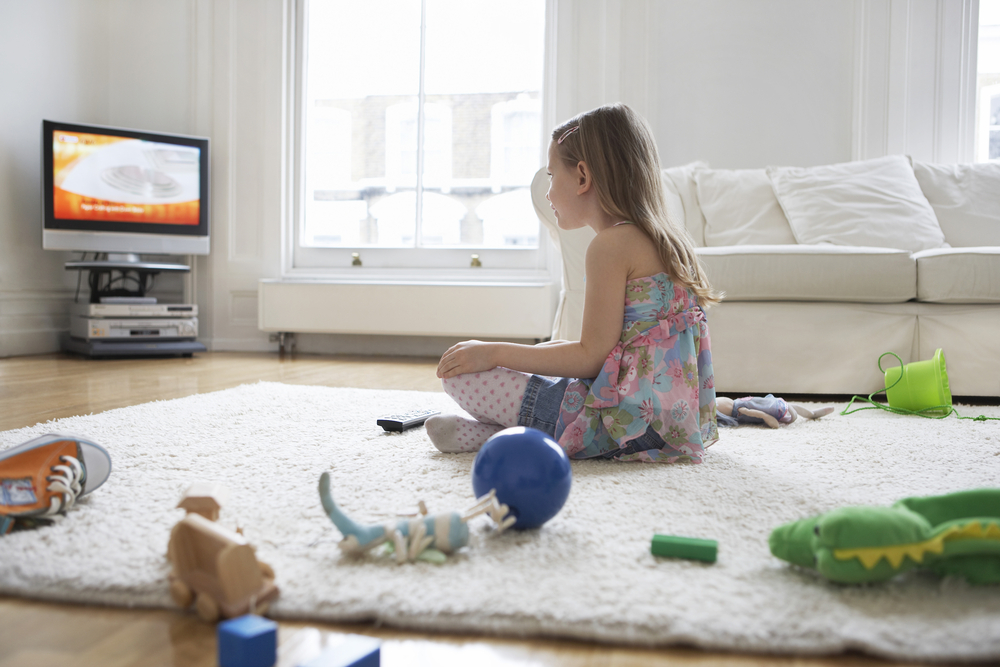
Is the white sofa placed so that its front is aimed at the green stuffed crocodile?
yes

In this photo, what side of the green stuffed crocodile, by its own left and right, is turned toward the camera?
left

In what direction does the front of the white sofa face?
toward the camera

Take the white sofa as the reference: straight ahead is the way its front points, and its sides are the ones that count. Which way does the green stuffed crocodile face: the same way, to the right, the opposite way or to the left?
to the right

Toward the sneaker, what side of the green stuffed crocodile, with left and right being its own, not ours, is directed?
front

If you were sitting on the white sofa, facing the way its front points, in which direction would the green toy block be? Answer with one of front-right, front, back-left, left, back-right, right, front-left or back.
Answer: front
